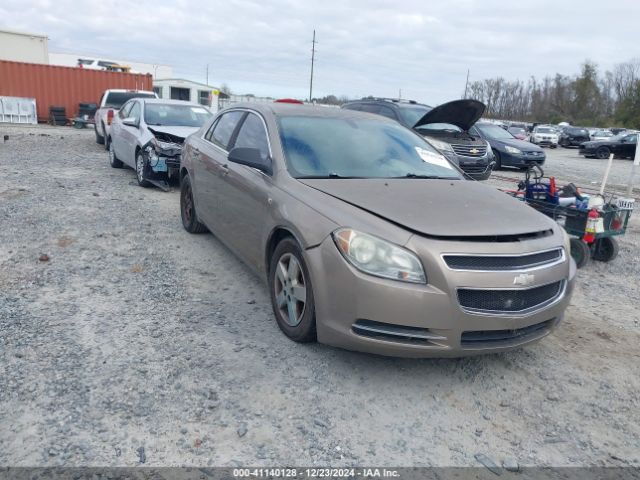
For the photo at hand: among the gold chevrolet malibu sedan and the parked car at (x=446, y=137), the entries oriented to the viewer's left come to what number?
0

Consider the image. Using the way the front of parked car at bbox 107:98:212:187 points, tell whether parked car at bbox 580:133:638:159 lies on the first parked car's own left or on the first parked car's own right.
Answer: on the first parked car's own left

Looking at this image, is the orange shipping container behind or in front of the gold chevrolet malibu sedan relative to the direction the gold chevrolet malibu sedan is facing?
behind

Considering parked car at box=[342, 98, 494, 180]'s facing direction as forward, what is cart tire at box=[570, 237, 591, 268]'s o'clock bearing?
The cart tire is roughly at 1 o'clock from the parked car.

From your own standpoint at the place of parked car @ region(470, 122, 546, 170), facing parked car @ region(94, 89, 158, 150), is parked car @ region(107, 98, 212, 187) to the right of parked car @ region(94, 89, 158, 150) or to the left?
left

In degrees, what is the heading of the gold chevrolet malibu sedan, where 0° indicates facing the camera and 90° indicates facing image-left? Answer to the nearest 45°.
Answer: approximately 315°

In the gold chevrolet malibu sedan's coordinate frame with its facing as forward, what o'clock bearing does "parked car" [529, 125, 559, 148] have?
The parked car is roughly at 8 o'clock from the gold chevrolet malibu sedan.

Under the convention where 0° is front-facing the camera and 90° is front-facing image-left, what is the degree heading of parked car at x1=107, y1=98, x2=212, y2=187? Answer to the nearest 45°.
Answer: approximately 315°

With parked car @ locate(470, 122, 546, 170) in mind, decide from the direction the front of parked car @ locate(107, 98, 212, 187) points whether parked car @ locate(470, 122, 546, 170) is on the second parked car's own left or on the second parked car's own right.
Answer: on the second parked car's own left

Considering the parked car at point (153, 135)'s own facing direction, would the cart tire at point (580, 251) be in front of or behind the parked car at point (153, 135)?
in front

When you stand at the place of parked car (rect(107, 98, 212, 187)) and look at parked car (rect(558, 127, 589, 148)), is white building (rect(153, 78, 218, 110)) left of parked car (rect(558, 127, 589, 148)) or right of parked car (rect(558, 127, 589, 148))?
left
